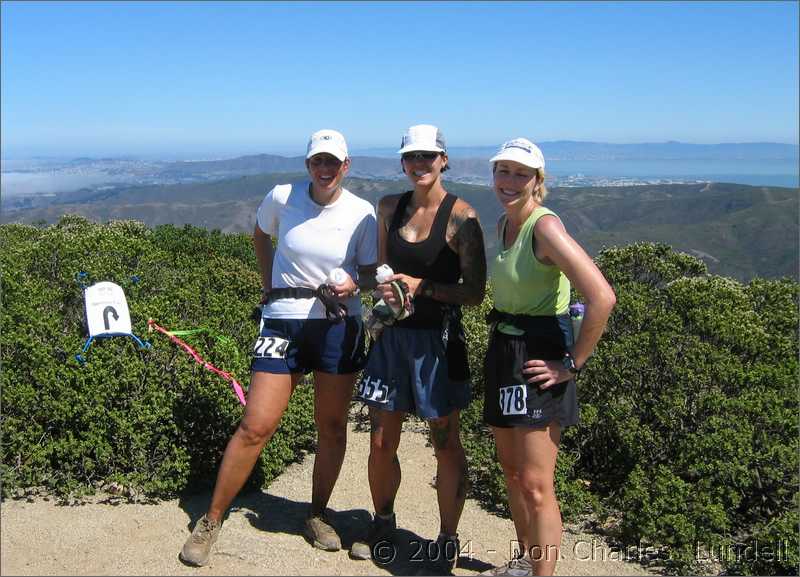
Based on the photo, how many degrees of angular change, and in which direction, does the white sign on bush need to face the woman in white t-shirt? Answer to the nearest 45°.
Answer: approximately 45° to its left

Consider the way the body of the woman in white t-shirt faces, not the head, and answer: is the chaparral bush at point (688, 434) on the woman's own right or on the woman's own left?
on the woman's own left

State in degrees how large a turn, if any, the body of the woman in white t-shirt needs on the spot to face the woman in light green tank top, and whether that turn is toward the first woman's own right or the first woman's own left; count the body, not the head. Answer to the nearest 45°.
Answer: approximately 45° to the first woman's own left

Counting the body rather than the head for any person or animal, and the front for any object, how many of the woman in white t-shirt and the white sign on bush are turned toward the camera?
2

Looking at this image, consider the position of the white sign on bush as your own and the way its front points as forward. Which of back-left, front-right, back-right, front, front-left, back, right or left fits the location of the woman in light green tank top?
front-left

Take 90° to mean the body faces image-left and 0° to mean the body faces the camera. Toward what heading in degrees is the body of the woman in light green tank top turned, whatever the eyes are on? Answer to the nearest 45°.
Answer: approximately 45°
